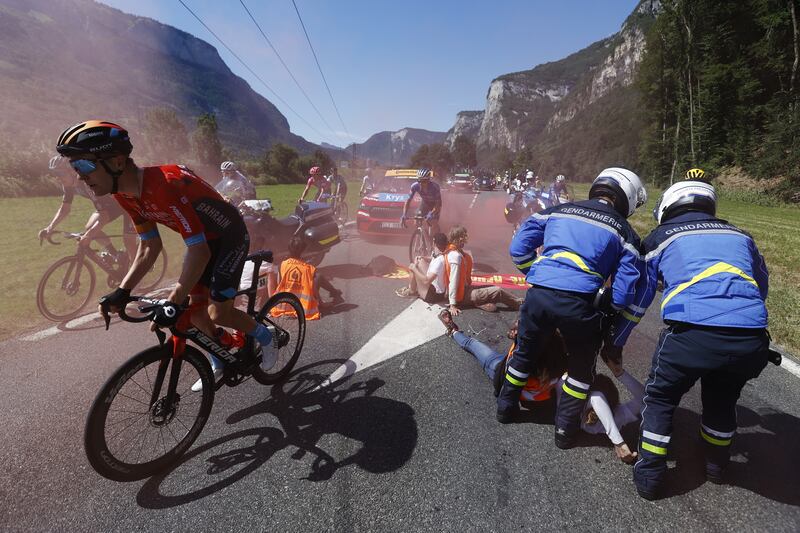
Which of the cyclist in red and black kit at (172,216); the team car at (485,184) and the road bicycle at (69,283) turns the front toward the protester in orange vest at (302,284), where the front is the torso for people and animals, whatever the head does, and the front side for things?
the team car

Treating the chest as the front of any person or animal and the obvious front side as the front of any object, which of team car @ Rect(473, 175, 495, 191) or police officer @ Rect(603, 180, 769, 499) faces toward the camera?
the team car

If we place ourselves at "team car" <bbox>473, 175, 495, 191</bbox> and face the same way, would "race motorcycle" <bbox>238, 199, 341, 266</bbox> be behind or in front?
in front

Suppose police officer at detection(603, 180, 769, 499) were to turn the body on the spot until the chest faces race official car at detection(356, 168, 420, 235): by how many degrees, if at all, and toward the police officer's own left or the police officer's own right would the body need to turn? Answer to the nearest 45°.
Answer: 0° — they already face it

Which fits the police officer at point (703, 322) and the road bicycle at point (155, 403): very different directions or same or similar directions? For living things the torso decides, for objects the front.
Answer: very different directions

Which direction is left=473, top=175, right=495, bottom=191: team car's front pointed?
toward the camera

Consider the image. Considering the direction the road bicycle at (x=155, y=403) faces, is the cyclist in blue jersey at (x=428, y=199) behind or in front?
behind

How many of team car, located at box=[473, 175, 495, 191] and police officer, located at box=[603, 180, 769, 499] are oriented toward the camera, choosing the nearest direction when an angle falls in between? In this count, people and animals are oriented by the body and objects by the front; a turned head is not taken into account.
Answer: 1

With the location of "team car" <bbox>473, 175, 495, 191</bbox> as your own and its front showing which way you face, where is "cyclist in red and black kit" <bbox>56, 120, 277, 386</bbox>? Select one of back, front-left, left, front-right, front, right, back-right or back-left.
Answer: front

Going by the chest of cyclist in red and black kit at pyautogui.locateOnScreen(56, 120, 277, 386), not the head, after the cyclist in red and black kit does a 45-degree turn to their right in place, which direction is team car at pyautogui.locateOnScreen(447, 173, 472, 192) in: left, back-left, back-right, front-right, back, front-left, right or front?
back-right

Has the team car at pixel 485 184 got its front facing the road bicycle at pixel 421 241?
yes

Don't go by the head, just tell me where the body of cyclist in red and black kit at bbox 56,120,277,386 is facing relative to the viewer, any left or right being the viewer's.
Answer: facing the viewer and to the left of the viewer

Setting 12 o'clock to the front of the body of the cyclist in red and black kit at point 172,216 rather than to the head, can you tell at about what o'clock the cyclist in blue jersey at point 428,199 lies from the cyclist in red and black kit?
The cyclist in blue jersey is roughly at 6 o'clock from the cyclist in red and black kit.
